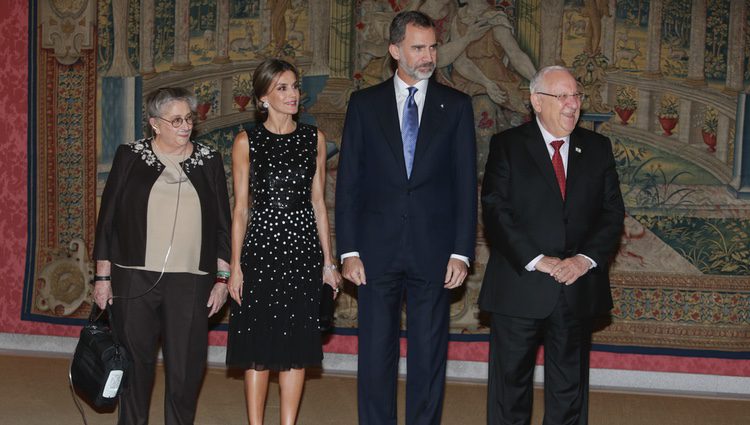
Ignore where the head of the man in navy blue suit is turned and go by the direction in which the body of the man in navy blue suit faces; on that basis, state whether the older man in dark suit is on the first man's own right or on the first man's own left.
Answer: on the first man's own left

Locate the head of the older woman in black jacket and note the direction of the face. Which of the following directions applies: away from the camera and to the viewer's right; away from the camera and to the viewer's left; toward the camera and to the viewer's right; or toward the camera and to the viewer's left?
toward the camera and to the viewer's right

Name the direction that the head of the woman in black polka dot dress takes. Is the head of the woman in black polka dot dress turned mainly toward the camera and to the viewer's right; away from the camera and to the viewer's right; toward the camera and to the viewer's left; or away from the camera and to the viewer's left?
toward the camera and to the viewer's right

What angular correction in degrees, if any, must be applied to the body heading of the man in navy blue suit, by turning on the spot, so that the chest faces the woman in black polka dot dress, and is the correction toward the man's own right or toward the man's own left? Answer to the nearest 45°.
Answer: approximately 90° to the man's own right

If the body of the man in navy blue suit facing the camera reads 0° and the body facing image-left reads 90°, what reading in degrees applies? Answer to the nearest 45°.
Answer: approximately 0°

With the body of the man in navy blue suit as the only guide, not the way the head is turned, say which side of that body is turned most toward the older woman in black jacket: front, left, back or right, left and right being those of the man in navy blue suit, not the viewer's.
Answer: right
